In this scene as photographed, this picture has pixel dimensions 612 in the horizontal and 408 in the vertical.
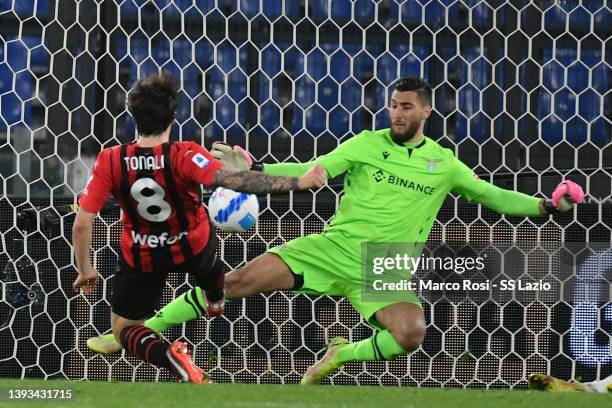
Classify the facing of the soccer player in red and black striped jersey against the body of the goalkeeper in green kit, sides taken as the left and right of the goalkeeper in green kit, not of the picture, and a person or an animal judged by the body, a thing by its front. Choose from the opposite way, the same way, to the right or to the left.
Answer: the opposite way

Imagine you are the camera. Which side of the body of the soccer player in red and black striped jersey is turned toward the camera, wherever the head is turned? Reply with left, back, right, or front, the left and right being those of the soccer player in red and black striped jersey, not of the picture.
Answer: back

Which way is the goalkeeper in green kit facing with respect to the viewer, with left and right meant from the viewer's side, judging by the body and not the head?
facing the viewer

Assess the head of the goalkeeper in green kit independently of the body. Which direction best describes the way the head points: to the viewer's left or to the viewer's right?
to the viewer's left

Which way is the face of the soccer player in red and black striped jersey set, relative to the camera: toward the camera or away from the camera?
away from the camera

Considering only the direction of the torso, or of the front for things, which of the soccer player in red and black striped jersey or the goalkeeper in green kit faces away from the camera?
the soccer player in red and black striped jersey

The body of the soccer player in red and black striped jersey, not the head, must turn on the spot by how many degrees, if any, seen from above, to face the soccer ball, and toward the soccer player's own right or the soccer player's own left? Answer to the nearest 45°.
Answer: approximately 45° to the soccer player's own right

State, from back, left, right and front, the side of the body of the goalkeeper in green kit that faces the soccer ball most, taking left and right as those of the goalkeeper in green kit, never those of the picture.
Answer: right

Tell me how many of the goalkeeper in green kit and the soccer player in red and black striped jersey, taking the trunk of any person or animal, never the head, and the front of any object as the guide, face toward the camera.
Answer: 1

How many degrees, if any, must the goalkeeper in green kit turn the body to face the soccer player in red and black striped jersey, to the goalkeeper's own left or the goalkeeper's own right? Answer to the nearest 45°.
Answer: approximately 45° to the goalkeeper's own right
